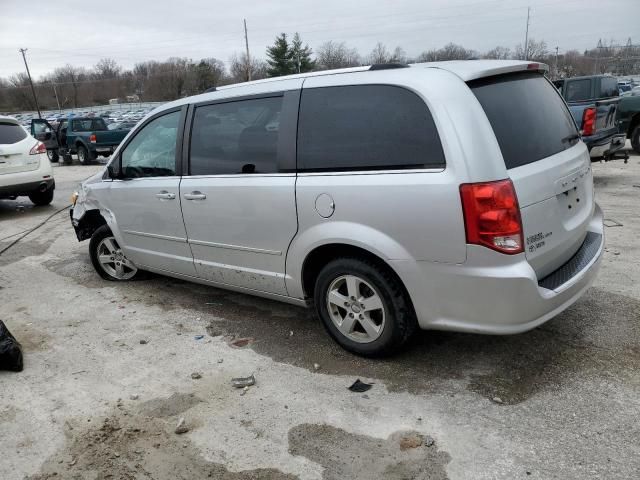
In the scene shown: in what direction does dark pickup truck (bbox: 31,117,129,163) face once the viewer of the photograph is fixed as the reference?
facing away from the viewer and to the left of the viewer

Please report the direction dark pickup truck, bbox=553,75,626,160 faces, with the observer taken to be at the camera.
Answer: facing away from the viewer and to the left of the viewer

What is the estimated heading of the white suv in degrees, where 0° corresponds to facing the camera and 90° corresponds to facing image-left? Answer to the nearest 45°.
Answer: approximately 180°

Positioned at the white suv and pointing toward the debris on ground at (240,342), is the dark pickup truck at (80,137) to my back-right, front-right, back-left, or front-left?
back-left

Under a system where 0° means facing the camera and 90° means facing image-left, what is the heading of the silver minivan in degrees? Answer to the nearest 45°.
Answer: approximately 135°

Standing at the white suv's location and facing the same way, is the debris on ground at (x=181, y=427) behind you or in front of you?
behind

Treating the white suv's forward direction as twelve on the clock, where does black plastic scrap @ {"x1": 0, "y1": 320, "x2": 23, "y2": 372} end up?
The black plastic scrap is roughly at 6 o'clock from the white suv.

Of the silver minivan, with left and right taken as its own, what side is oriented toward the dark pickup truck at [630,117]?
right

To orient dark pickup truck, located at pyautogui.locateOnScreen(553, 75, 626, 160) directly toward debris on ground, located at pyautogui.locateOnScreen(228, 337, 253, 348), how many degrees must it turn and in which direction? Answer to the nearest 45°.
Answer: approximately 135° to its left

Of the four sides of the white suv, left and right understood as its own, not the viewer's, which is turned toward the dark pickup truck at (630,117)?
right
